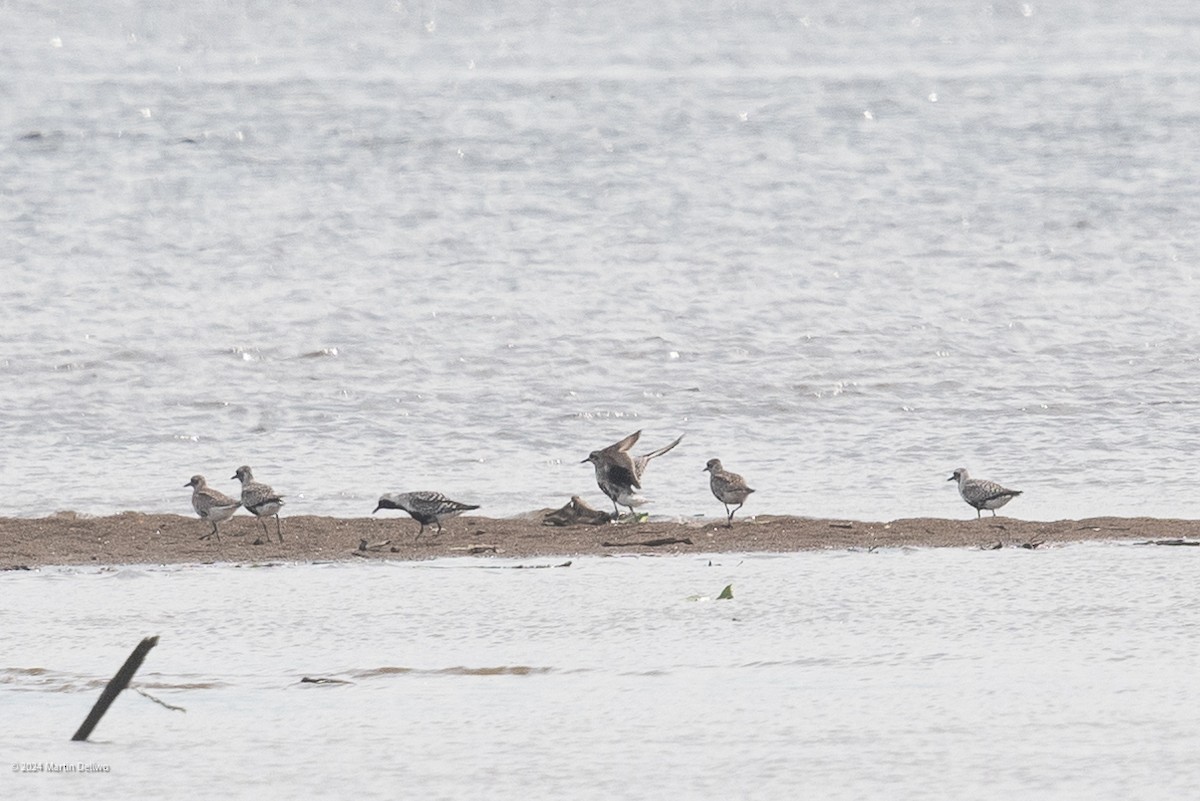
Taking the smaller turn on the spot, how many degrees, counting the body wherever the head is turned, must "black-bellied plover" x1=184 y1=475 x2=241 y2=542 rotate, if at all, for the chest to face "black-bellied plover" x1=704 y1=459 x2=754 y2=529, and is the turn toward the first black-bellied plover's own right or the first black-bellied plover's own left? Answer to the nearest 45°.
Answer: approximately 180°

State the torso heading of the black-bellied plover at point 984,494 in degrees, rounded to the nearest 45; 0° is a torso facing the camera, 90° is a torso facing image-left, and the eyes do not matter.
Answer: approximately 90°

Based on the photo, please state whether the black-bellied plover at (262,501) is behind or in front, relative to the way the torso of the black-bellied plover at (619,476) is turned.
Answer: in front

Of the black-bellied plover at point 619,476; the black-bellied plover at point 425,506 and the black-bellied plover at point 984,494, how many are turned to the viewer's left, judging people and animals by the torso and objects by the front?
3

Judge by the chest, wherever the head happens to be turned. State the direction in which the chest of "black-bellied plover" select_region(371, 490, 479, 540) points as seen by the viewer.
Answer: to the viewer's left

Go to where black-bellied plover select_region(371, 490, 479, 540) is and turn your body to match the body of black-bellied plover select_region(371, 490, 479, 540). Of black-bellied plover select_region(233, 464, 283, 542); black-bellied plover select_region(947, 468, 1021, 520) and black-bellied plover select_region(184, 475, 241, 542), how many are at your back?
1

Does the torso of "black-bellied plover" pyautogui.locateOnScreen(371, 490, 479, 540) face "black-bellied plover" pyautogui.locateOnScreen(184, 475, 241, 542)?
yes

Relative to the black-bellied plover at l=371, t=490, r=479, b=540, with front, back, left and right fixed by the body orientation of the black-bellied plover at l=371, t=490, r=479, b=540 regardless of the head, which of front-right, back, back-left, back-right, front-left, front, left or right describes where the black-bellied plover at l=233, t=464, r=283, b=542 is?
front

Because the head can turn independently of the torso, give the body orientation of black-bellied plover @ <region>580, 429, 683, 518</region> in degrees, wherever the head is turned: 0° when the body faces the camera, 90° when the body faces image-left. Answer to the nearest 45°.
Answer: approximately 90°

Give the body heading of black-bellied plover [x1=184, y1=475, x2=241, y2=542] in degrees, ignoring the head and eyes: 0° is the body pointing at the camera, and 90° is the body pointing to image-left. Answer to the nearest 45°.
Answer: approximately 90°

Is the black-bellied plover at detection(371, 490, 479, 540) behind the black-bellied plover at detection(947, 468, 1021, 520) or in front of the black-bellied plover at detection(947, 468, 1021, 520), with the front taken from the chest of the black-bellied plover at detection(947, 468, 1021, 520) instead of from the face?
in front

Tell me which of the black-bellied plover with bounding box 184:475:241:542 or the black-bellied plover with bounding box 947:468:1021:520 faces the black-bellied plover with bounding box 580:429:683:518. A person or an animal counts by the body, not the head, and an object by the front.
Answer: the black-bellied plover with bounding box 947:468:1021:520

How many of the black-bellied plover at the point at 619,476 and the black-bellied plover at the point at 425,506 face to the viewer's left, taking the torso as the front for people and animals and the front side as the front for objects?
2

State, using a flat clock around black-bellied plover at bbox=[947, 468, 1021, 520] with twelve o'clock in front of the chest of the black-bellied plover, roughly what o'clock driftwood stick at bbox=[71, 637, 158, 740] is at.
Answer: The driftwood stick is roughly at 10 o'clock from the black-bellied plover.
